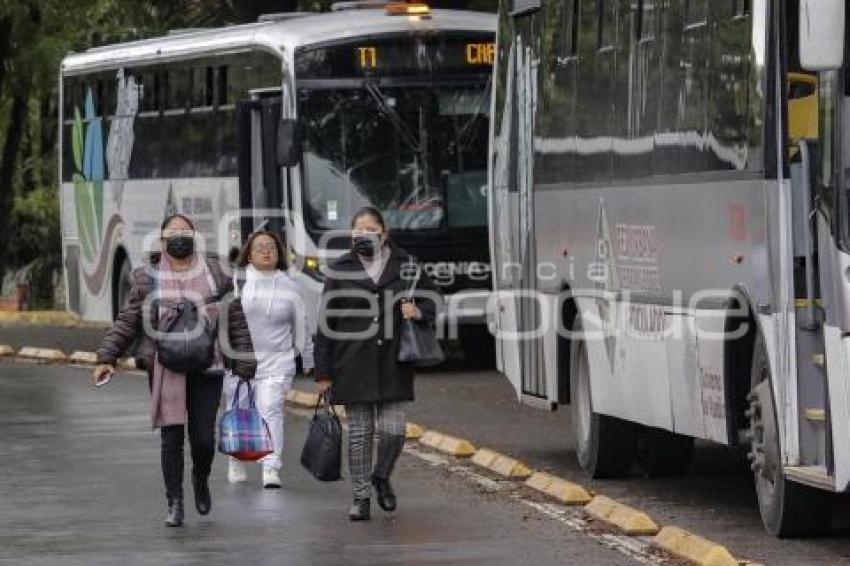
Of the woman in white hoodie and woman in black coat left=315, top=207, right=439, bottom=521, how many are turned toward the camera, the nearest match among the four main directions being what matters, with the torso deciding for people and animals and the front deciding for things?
2

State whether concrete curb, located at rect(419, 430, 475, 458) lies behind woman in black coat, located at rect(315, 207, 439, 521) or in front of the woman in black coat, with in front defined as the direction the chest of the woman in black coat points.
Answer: behind

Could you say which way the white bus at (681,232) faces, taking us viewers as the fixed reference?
facing the viewer and to the right of the viewer

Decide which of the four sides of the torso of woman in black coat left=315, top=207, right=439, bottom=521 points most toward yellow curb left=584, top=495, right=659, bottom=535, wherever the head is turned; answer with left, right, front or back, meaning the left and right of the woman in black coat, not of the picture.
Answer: left

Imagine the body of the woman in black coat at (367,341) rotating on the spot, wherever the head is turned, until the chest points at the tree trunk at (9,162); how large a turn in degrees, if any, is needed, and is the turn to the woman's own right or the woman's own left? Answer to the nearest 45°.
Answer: approximately 180°

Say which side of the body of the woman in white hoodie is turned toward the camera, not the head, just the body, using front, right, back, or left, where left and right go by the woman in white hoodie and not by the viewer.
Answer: front

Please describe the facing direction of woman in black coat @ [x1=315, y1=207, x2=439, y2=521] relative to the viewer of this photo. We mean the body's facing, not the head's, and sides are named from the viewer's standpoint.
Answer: facing the viewer

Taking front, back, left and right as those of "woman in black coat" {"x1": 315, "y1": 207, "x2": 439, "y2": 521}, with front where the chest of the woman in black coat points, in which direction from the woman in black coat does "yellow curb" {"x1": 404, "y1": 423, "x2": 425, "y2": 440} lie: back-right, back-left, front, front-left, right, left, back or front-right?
back
